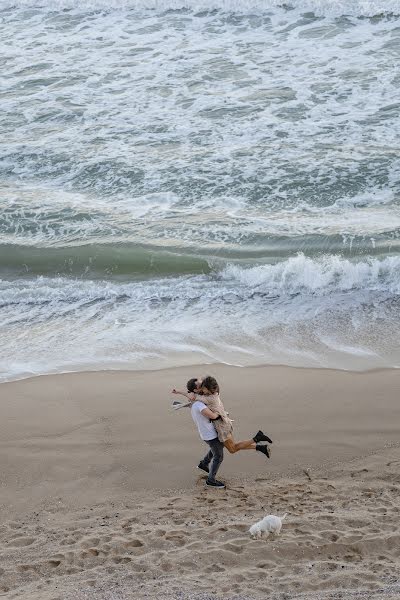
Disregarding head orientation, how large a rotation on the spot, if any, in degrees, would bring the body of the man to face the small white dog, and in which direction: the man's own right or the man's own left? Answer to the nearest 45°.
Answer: approximately 90° to the man's own right

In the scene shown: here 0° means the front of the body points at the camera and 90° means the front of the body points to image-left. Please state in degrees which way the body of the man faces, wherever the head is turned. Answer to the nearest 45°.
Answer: approximately 270°
